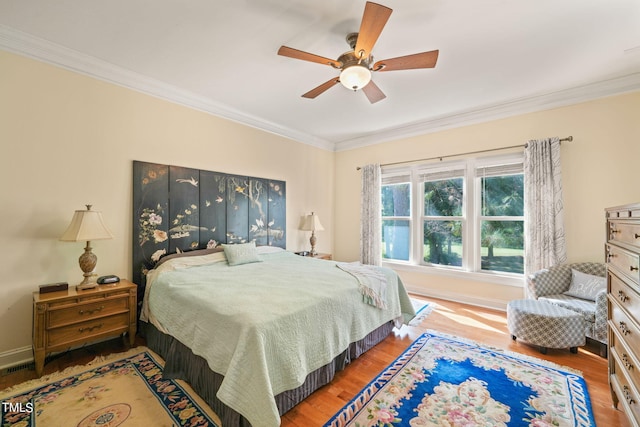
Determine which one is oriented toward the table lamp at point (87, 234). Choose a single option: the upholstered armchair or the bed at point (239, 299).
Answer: the upholstered armchair

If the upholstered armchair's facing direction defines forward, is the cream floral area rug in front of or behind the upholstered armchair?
in front

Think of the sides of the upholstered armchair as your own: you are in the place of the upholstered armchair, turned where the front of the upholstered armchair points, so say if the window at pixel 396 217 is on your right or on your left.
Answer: on your right

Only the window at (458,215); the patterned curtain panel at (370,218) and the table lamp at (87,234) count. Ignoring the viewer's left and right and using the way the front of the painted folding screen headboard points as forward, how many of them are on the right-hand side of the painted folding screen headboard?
1

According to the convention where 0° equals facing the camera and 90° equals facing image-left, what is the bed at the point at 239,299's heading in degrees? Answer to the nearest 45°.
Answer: approximately 315°

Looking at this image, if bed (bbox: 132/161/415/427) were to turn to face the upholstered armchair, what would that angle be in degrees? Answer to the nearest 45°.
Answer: approximately 45° to its left

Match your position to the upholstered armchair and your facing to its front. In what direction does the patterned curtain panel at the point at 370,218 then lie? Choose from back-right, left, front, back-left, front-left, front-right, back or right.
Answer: front-right

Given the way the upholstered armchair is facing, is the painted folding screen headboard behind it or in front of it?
in front

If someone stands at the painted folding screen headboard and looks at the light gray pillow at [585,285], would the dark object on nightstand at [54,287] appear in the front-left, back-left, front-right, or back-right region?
back-right

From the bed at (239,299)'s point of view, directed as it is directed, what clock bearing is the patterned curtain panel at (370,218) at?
The patterned curtain panel is roughly at 9 o'clock from the bed.

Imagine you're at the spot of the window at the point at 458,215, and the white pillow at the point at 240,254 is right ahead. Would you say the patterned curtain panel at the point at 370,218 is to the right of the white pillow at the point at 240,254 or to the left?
right

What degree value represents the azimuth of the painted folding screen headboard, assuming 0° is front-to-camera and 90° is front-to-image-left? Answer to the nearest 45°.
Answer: approximately 315°

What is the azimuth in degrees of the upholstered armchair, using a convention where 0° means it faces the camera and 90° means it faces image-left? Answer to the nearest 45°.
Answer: approximately 45°

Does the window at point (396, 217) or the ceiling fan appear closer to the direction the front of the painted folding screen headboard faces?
the ceiling fan

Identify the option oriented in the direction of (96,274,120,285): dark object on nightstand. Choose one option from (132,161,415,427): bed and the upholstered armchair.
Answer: the upholstered armchair
